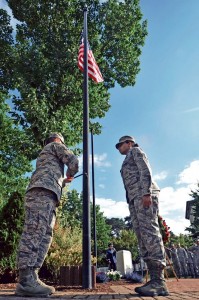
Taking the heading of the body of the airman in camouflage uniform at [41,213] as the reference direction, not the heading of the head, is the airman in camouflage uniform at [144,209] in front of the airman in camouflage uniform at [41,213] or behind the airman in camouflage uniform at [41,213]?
in front

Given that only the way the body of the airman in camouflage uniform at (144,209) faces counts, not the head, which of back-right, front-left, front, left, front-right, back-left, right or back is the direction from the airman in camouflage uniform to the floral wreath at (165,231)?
right

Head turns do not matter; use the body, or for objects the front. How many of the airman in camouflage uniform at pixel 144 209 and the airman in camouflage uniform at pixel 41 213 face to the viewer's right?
1

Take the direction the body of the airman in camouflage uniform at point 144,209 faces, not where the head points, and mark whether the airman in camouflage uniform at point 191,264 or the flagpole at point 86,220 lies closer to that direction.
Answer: the flagpole

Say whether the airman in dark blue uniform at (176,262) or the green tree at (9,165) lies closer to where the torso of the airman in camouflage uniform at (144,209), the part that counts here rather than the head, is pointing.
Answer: the green tree

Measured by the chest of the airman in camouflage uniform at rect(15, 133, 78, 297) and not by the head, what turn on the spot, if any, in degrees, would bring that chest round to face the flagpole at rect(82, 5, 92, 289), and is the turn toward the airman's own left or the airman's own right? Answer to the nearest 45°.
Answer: approximately 45° to the airman's own left

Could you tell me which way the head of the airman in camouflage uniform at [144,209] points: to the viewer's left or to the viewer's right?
to the viewer's left

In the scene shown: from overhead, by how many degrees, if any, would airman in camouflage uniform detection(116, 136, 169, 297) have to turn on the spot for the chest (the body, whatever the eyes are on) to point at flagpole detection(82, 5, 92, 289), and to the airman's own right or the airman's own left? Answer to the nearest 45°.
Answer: approximately 45° to the airman's own right

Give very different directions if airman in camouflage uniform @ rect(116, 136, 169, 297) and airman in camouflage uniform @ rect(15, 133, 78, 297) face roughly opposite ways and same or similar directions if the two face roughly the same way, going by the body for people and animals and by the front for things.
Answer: very different directions

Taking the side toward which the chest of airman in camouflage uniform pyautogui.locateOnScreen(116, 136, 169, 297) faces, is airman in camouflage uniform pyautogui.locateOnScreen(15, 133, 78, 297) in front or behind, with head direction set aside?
in front

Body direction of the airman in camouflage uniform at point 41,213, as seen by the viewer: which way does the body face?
to the viewer's right

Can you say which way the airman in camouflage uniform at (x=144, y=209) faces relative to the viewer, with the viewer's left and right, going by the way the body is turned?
facing to the left of the viewer
